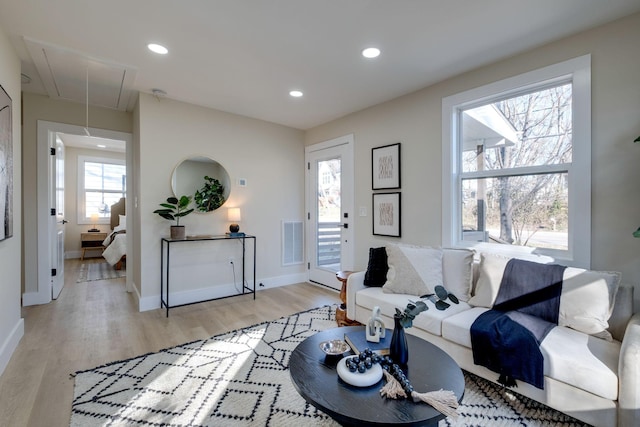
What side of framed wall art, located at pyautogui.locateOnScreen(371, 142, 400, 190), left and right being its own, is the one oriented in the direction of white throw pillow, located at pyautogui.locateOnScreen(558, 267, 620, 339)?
left

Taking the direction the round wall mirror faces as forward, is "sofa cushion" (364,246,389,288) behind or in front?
in front

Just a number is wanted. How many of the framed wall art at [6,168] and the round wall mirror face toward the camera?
1

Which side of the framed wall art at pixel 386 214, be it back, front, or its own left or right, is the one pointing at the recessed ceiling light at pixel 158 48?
front

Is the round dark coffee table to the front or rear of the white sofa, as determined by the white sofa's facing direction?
to the front

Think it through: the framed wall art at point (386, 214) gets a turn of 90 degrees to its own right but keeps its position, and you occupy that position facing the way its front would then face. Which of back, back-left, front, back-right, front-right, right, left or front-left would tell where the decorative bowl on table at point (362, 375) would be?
back-left

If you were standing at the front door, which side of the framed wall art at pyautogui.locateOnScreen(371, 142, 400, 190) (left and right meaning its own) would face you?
right

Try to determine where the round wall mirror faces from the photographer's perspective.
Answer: facing the viewer

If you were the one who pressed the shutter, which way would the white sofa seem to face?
facing the viewer and to the left of the viewer

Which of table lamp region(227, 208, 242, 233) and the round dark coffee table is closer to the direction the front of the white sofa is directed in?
the round dark coffee table

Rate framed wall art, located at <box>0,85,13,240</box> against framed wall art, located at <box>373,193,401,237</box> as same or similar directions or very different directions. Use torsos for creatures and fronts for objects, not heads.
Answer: very different directions

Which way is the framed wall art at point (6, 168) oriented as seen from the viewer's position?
to the viewer's right

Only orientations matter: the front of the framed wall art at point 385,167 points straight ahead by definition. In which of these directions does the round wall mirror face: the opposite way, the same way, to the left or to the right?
to the left

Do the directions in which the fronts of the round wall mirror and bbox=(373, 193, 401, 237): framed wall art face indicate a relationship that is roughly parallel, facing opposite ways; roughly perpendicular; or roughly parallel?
roughly perpendicular

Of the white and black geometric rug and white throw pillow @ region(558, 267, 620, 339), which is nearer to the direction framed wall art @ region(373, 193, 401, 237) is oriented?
the white and black geometric rug
